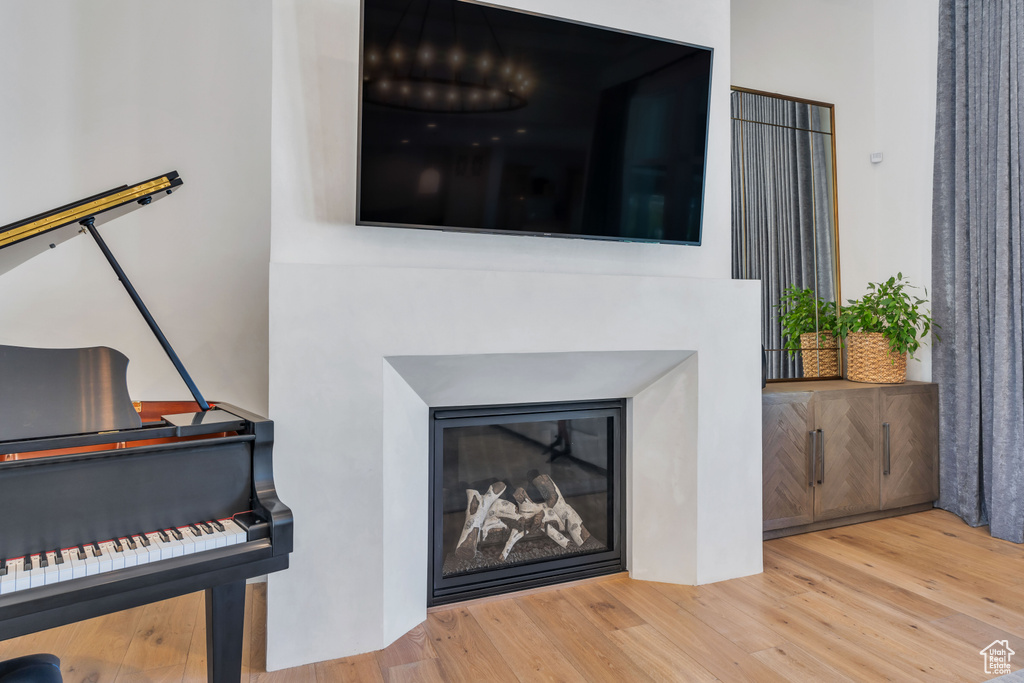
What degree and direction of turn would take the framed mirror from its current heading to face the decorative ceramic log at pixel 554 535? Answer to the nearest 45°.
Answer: approximately 90° to its right

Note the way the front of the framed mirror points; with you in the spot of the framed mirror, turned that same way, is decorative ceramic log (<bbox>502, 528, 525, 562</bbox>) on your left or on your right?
on your right

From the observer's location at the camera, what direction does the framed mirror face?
facing the viewer and to the right of the viewer

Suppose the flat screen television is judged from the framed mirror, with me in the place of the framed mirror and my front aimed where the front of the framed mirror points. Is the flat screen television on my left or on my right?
on my right

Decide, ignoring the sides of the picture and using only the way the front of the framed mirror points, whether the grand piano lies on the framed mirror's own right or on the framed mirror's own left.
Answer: on the framed mirror's own right

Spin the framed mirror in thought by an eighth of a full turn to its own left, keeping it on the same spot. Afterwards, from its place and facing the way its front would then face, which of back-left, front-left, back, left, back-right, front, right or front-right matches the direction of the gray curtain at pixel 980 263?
front

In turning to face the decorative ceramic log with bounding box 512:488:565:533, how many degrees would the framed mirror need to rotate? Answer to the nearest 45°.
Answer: approximately 90° to its right
